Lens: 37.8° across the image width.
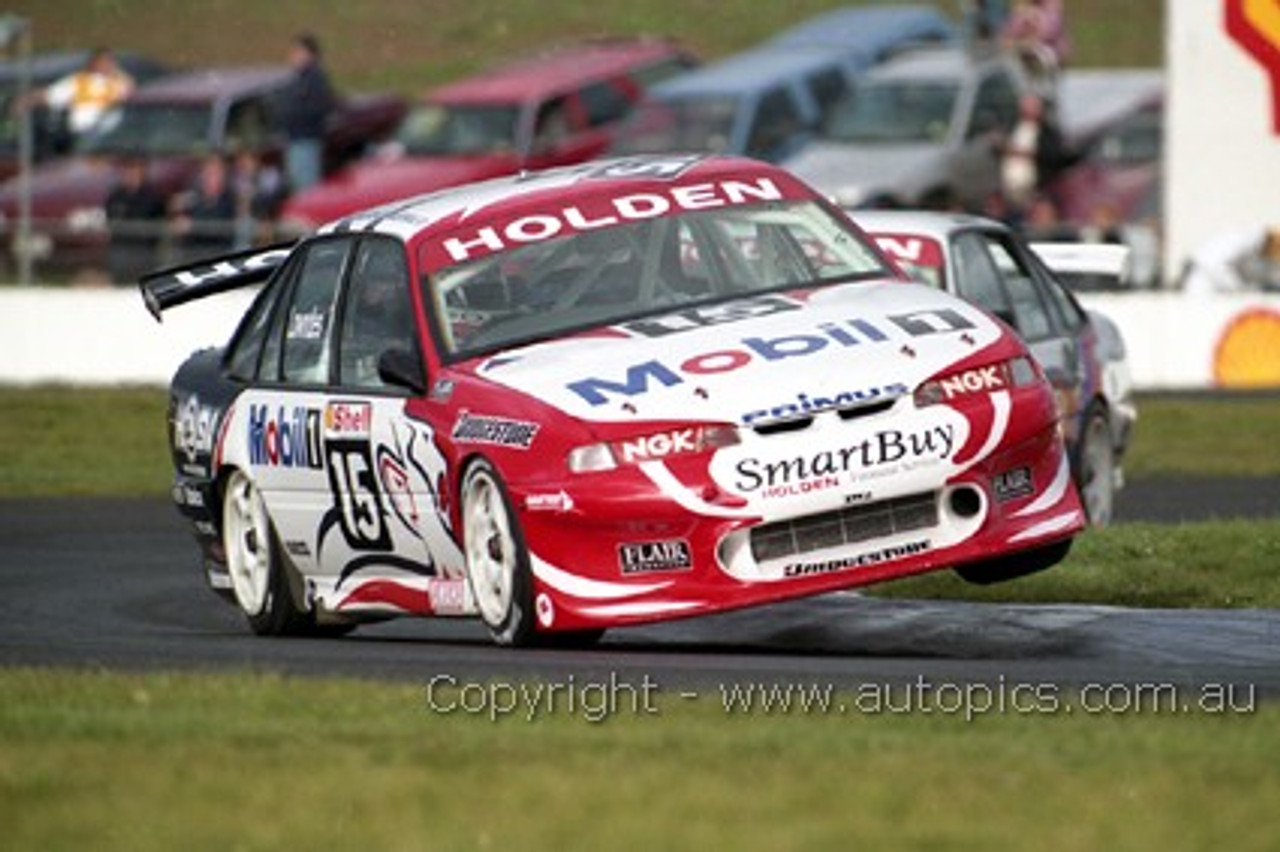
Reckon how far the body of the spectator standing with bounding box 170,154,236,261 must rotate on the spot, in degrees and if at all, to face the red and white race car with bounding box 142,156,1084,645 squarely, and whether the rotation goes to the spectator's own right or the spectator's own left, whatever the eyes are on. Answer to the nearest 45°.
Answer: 0° — they already face it

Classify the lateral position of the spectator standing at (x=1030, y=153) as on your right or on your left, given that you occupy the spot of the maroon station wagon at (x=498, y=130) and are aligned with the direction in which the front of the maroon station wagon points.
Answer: on your left

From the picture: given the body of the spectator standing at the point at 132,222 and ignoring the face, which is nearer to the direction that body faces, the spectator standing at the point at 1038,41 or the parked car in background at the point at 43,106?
the spectator standing

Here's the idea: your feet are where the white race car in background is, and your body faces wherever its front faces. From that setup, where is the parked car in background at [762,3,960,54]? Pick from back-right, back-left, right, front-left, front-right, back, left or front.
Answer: back-right
